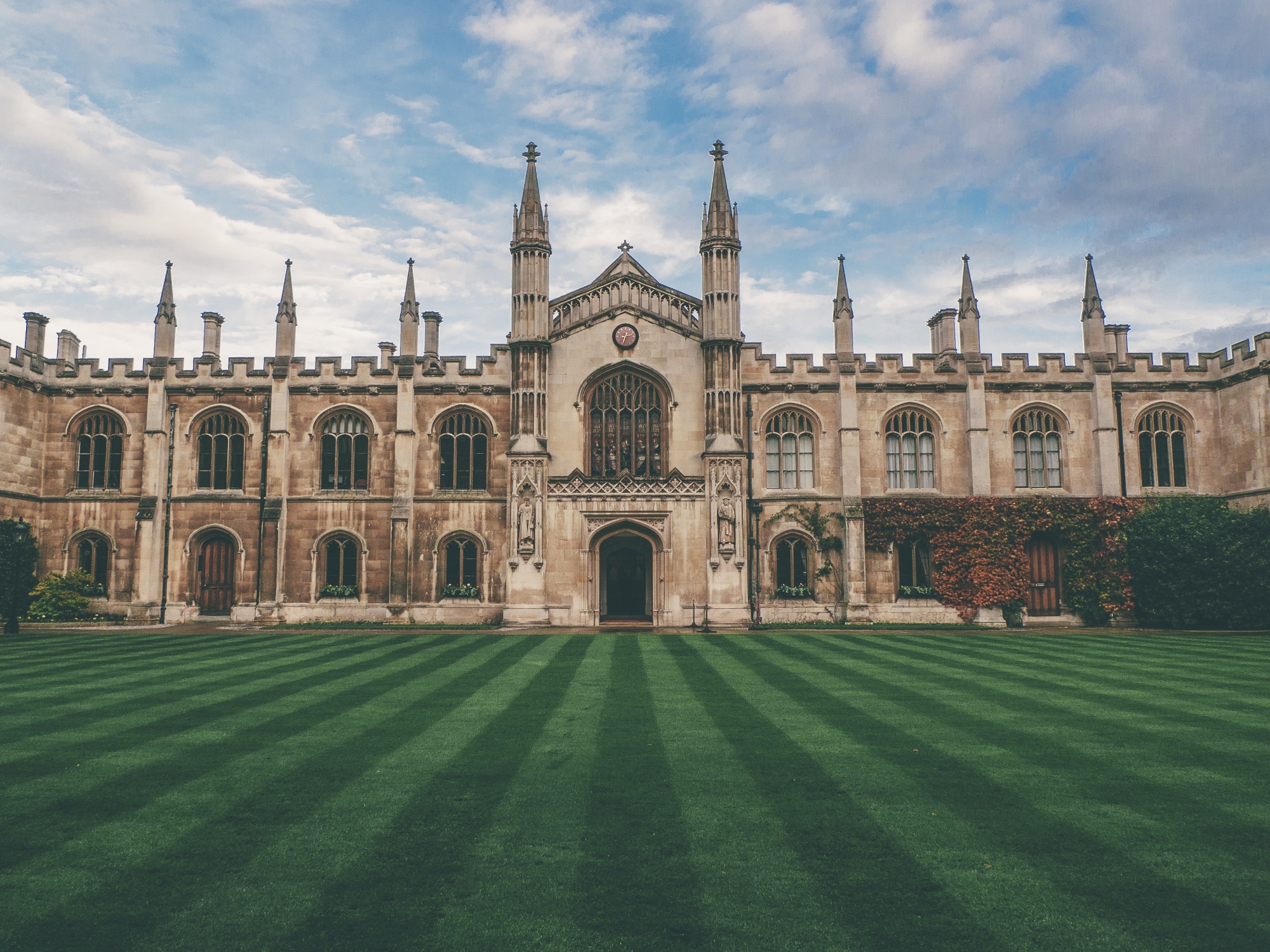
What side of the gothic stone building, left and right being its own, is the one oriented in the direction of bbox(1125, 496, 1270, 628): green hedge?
left

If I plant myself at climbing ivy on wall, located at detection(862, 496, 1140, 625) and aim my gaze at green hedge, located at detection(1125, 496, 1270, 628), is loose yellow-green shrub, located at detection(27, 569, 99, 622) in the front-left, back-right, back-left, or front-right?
back-right

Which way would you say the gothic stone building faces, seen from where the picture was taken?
facing the viewer
